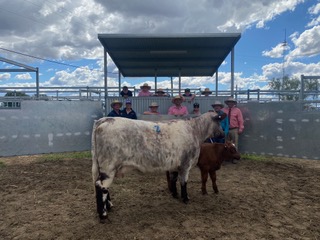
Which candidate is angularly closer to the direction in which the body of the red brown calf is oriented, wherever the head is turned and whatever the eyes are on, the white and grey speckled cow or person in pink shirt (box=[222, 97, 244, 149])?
the person in pink shirt

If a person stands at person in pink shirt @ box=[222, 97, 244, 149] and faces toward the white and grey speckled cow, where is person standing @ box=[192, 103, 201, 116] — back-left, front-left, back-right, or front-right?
front-right

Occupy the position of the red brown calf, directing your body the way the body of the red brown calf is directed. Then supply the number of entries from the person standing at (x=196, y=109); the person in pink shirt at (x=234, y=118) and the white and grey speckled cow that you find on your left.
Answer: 2

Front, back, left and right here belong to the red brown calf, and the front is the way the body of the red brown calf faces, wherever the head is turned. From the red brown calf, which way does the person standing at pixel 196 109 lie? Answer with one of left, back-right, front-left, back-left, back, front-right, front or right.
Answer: left

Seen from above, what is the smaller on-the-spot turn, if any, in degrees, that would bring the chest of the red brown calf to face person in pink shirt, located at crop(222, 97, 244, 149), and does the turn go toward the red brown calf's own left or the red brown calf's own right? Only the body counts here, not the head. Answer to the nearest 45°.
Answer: approximately 90° to the red brown calf's own left

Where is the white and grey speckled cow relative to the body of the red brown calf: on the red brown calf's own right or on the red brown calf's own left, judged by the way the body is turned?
on the red brown calf's own right

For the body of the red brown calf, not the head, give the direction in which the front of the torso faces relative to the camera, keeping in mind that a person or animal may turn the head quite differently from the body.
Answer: to the viewer's right
